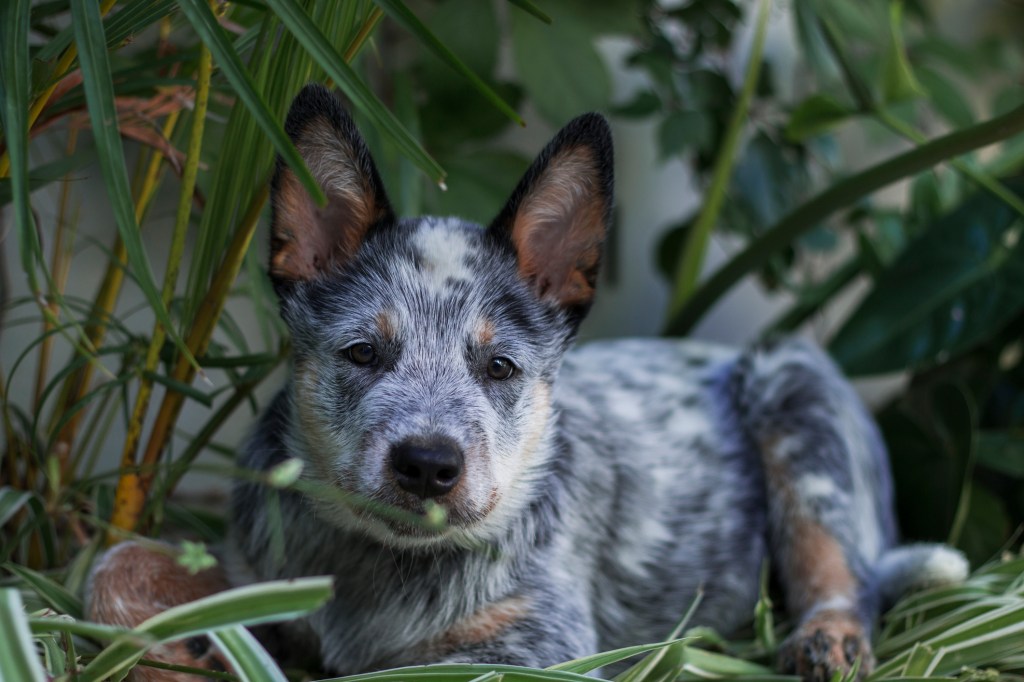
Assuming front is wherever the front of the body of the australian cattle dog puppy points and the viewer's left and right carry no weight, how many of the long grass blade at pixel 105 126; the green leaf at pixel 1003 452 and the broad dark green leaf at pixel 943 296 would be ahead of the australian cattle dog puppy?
1

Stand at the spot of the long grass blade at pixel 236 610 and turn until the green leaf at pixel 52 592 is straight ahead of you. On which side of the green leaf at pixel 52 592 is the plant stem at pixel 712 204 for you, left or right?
right

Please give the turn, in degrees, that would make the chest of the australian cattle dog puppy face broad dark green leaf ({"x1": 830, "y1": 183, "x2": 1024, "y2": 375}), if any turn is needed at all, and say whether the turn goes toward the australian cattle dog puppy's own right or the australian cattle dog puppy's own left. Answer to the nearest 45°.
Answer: approximately 180°

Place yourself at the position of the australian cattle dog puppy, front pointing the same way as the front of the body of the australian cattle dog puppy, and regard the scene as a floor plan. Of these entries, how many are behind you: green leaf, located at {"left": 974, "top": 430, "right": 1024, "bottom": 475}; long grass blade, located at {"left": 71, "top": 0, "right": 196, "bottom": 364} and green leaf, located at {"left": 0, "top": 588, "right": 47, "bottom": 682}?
1

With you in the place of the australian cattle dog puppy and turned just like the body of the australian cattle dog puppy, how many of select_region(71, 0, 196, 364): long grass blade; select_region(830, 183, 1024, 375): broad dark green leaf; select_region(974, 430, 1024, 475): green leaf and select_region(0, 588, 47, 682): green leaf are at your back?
2

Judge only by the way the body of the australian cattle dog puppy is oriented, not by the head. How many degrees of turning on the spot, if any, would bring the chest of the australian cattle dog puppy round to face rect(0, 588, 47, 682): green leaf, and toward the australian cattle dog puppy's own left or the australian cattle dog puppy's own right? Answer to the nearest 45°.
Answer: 0° — it already faces it

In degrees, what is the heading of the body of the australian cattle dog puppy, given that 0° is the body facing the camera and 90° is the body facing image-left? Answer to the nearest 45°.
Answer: approximately 45°
